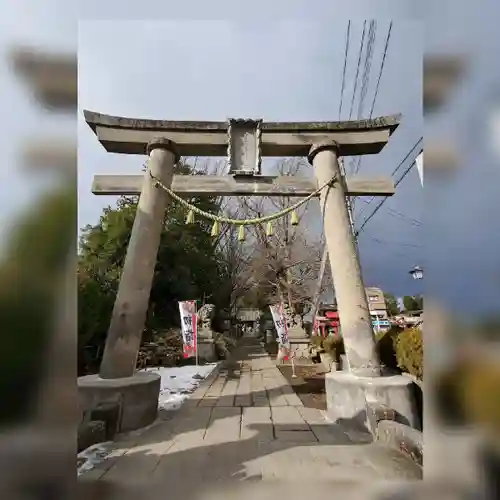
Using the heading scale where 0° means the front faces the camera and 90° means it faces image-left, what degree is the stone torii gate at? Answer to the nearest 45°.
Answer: approximately 0°

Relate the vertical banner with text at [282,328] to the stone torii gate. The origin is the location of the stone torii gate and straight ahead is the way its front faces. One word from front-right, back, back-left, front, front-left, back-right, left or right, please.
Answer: back

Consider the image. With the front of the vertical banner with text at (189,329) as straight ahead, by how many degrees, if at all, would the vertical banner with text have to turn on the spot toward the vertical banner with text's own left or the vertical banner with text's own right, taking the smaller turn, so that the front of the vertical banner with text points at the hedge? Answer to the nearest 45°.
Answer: approximately 45° to the vertical banner with text's own left

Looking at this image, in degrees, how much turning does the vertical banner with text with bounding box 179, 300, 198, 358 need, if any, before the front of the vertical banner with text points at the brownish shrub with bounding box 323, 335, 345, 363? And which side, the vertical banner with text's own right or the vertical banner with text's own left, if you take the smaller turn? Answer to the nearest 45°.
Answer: approximately 90° to the vertical banner with text's own left

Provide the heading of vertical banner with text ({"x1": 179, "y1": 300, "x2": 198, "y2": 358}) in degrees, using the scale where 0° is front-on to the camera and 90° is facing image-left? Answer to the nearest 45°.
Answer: approximately 0°

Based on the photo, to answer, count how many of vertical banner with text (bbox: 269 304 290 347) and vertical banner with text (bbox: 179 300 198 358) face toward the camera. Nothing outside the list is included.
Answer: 2
